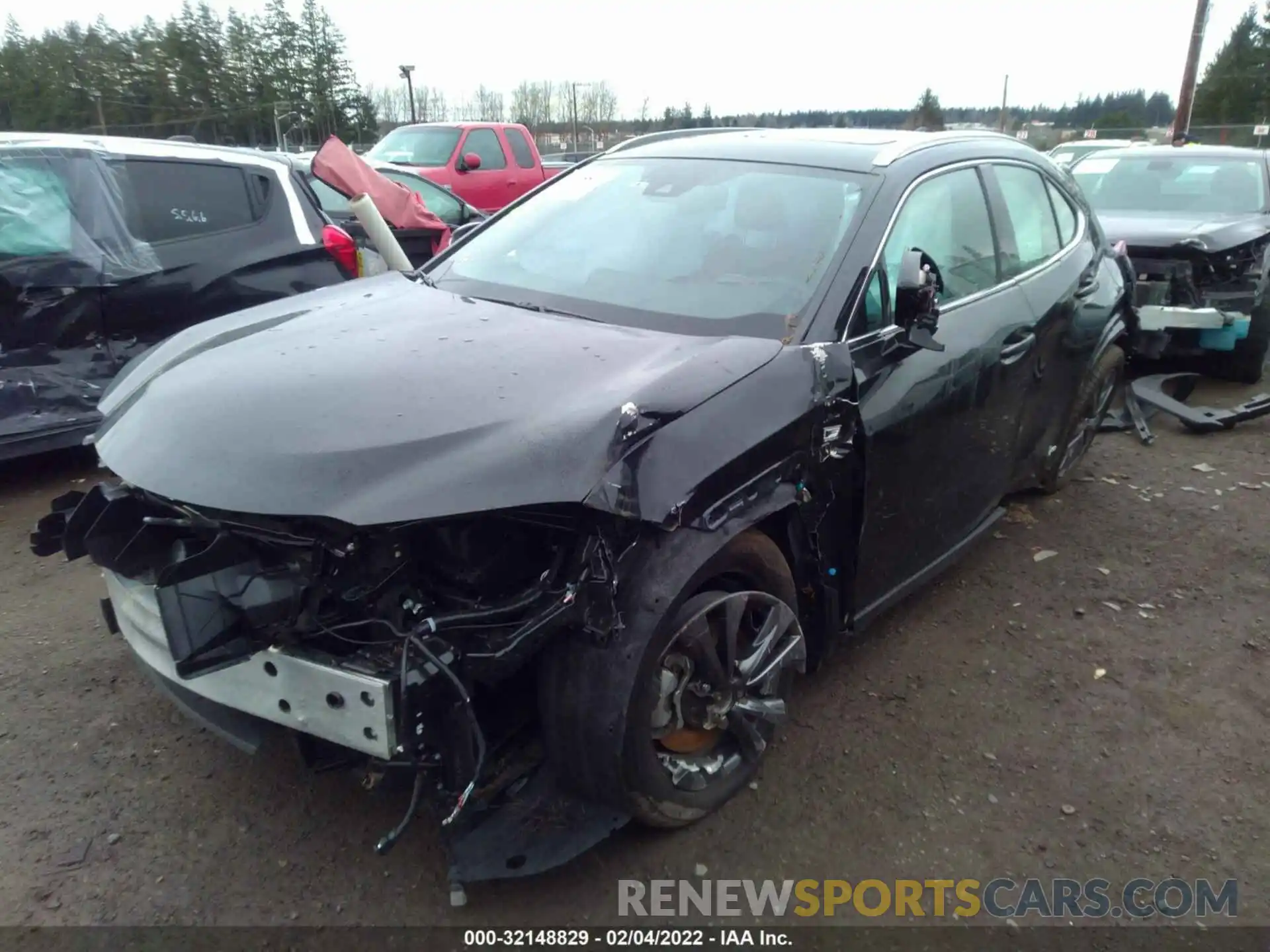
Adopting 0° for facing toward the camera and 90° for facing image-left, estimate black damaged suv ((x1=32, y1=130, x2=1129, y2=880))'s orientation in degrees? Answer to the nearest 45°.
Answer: approximately 45°

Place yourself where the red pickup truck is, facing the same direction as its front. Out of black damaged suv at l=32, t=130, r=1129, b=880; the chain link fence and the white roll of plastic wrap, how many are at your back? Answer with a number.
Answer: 1

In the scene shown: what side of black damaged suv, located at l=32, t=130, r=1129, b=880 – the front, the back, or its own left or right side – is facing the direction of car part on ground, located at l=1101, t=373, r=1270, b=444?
back

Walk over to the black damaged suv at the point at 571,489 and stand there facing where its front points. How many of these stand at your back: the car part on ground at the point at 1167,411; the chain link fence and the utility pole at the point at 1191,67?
3

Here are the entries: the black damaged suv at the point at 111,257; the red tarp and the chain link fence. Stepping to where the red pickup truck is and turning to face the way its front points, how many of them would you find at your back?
1

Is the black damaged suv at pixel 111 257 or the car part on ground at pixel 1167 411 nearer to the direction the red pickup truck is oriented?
the black damaged suv

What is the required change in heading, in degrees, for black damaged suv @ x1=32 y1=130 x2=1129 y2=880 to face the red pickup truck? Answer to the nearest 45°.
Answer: approximately 135° to its right

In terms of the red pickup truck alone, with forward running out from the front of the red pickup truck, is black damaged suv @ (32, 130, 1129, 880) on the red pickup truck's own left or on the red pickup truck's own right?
on the red pickup truck's own left

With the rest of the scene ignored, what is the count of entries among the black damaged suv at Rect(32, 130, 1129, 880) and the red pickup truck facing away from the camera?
0

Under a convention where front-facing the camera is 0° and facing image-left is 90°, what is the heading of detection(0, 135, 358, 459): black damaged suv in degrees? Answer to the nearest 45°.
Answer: approximately 45°

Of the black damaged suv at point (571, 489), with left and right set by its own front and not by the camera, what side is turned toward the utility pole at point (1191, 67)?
back

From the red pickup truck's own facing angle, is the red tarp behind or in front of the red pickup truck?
in front
